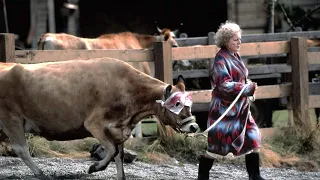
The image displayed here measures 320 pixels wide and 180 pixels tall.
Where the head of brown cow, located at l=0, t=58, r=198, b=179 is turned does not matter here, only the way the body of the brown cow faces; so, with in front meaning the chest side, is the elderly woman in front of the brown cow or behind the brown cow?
in front

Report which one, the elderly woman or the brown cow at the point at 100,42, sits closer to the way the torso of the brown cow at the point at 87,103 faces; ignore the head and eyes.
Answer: the elderly woman

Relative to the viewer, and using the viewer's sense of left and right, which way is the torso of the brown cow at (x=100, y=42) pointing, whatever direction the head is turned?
facing to the right of the viewer

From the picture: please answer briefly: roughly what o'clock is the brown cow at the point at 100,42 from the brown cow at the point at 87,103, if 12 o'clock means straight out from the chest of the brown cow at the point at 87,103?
the brown cow at the point at 100,42 is roughly at 9 o'clock from the brown cow at the point at 87,103.

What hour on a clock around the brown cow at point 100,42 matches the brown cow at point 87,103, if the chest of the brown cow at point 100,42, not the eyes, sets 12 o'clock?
the brown cow at point 87,103 is roughly at 3 o'clock from the brown cow at point 100,42.

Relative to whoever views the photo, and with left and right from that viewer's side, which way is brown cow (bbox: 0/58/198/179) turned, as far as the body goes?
facing to the right of the viewer
